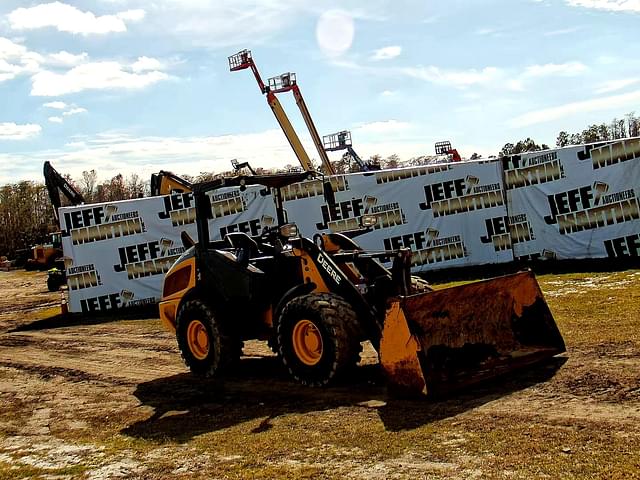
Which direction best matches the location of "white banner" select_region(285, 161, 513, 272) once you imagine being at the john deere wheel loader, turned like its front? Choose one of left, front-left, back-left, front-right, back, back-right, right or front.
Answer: back-left

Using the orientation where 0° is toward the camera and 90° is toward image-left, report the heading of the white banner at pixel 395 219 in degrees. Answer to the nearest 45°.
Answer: approximately 0°

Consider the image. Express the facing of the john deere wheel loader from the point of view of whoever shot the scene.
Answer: facing the viewer and to the right of the viewer

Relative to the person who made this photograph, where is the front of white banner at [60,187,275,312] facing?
facing the viewer

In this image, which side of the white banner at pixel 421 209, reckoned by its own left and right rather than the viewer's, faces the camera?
front

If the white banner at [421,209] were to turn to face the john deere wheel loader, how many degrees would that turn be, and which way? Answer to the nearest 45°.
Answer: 0° — it already faces it

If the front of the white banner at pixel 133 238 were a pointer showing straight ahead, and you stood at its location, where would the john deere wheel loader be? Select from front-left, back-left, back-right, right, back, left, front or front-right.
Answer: front

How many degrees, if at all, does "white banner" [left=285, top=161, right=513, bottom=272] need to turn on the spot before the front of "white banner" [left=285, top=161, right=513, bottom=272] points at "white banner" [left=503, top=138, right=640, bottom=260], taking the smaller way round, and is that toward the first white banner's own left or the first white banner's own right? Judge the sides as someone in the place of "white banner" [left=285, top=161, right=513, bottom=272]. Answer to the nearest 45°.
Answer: approximately 90° to the first white banner's own left

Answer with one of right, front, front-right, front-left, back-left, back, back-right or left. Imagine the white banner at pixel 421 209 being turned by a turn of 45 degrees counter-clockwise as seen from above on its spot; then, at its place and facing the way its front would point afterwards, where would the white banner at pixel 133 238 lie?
back-right

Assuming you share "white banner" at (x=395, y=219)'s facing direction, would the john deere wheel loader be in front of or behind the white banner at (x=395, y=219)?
in front

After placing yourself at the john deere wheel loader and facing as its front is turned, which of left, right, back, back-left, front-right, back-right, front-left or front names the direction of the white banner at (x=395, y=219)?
back-left
